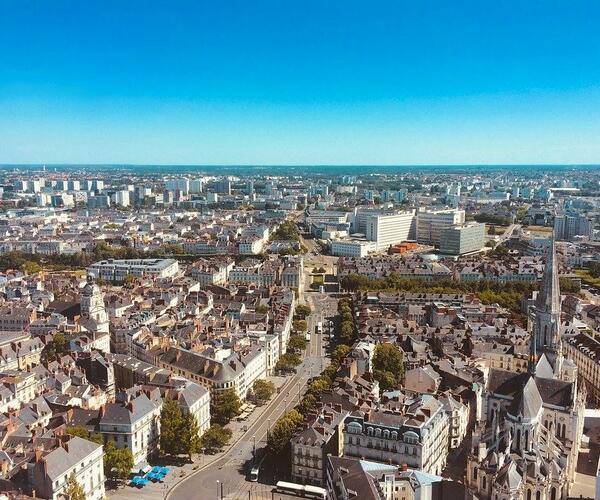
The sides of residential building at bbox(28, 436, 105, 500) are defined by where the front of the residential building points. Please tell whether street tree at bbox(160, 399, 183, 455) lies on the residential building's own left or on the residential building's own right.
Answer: on the residential building's own left

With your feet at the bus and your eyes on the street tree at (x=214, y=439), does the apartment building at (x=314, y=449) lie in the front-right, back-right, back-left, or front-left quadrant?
front-right

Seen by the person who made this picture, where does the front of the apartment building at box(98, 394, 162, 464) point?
facing the viewer and to the right of the viewer

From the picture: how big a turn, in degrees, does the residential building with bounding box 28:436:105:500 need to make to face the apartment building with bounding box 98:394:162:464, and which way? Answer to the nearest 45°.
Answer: approximately 90° to its left

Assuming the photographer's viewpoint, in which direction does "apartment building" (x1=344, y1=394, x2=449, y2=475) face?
facing the viewer

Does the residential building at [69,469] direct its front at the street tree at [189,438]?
no

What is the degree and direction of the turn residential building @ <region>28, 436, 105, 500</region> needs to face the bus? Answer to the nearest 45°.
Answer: approximately 45° to its left

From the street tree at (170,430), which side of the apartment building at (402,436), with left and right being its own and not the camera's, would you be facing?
right

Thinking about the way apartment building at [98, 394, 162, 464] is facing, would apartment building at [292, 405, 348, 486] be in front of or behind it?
in front

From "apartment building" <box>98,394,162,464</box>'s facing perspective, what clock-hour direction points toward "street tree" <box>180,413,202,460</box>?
The street tree is roughly at 11 o'clock from the apartment building.
